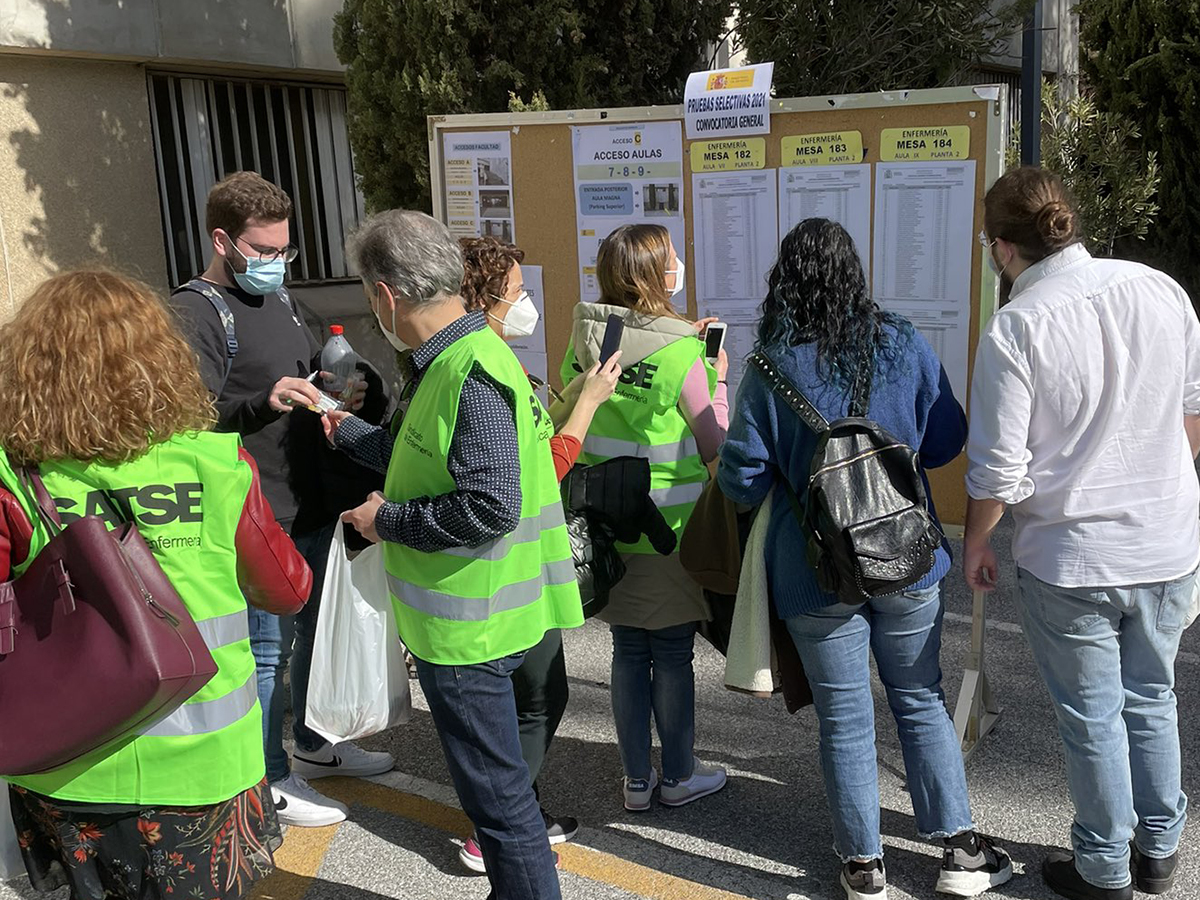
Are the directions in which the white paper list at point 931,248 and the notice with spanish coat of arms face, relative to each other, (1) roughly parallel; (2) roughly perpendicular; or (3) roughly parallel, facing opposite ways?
roughly parallel

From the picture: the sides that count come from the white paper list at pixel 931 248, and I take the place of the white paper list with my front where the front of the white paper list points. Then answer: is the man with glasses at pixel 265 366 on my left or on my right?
on my right

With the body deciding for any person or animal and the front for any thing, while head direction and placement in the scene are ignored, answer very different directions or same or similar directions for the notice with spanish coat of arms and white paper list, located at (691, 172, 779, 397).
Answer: same or similar directions

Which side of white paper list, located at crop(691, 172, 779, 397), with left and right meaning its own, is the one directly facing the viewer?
front

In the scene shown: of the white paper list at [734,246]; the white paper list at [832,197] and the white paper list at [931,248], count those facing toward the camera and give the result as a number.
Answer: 3

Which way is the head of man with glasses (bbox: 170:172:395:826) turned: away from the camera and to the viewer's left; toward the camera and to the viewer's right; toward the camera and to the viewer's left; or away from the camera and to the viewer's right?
toward the camera and to the viewer's right

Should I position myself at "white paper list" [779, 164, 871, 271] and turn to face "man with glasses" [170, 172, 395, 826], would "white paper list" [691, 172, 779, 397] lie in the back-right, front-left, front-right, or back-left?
front-right

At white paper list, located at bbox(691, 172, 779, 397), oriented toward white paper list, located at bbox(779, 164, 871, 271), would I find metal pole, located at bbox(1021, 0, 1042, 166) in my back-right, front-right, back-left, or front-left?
front-left

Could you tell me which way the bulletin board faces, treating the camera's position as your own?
facing the viewer

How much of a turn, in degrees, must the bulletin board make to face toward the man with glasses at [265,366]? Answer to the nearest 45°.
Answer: approximately 45° to its right

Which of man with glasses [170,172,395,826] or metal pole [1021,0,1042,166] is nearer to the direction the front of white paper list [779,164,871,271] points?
the man with glasses
